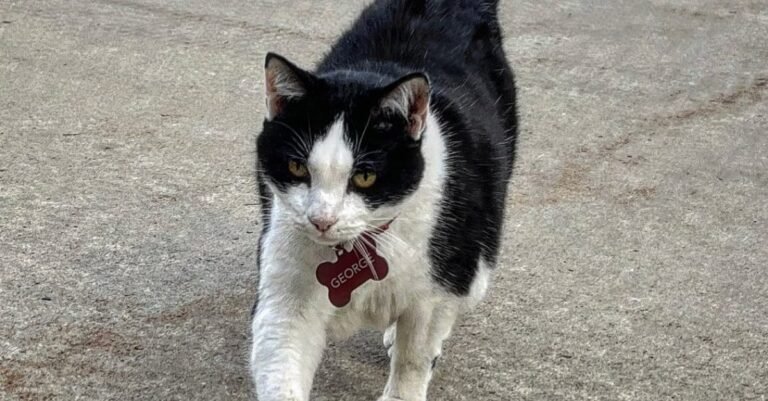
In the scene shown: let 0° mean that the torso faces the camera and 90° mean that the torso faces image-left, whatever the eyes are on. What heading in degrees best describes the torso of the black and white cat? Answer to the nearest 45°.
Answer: approximately 45°
